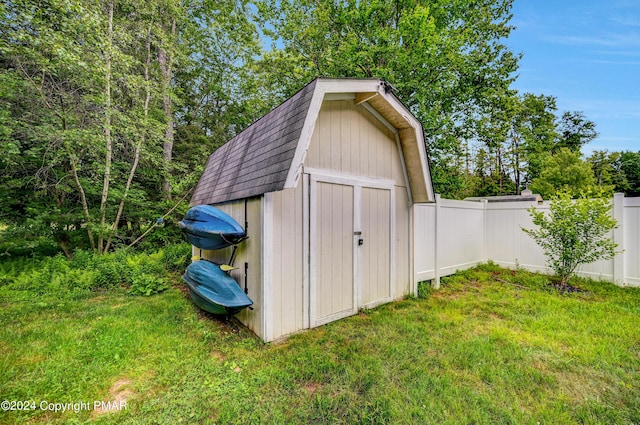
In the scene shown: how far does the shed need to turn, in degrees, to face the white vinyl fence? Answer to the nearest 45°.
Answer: approximately 90° to its left

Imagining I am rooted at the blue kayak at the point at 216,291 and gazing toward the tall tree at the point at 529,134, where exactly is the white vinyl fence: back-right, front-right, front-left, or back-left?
front-right

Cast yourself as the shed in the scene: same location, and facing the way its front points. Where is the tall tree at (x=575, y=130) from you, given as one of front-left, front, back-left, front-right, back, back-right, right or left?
left

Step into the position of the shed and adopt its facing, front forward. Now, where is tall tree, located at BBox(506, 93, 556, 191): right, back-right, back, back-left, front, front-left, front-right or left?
left

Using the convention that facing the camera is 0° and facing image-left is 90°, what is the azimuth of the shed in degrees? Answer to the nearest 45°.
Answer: approximately 315°

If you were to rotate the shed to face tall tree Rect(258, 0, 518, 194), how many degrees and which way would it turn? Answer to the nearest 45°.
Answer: approximately 90° to its left

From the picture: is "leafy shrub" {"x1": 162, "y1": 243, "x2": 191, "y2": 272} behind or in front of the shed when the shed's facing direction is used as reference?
behind

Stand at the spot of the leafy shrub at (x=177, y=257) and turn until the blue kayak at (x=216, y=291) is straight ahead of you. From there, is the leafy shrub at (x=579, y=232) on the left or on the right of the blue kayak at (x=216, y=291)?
left

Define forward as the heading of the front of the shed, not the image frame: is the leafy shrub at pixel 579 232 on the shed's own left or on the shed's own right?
on the shed's own left
